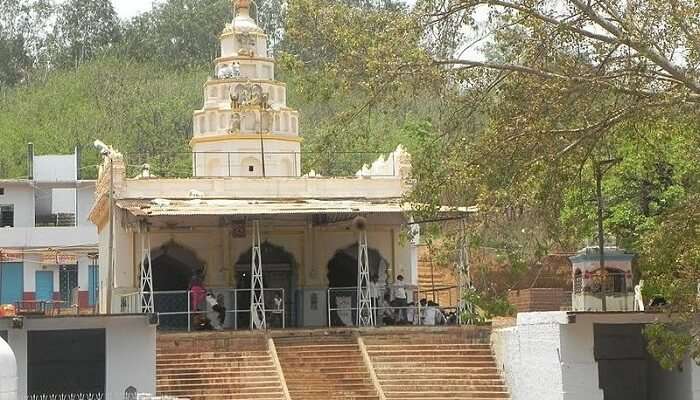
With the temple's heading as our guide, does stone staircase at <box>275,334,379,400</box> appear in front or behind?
in front

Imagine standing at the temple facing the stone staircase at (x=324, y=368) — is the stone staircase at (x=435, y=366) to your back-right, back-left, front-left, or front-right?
front-left

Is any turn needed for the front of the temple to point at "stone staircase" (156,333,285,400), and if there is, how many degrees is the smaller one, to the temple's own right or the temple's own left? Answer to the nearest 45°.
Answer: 0° — it already faces it

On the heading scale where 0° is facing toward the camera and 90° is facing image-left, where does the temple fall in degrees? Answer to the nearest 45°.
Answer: approximately 0°

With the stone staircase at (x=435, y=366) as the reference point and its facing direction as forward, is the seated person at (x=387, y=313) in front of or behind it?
behind

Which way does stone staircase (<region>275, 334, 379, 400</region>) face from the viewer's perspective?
toward the camera

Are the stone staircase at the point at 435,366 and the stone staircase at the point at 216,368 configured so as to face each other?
no

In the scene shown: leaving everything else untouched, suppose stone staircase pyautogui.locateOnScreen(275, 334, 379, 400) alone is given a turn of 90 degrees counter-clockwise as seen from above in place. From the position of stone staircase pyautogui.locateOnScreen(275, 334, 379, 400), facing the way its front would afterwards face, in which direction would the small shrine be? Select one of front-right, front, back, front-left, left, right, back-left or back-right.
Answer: front

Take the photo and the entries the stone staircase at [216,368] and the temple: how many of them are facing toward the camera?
2

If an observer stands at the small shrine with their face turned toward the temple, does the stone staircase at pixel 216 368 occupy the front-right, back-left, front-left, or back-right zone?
front-left

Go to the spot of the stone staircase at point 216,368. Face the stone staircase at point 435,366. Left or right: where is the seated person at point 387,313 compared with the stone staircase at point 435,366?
left

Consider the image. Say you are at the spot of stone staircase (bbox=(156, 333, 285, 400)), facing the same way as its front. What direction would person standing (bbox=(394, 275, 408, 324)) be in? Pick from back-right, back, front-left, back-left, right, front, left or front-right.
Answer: back-left

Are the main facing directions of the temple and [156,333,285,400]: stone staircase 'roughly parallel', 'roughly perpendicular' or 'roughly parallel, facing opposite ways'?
roughly parallel

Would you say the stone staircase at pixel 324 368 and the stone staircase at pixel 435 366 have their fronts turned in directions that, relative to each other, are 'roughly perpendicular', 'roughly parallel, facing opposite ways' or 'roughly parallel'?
roughly parallel

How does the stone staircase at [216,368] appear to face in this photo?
toward the camera

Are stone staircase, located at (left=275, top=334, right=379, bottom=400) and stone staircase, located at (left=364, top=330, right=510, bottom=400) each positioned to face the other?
no

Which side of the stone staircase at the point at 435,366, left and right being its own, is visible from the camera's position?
front

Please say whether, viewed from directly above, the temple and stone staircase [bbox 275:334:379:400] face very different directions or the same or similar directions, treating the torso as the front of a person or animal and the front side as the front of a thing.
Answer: same or similar directions

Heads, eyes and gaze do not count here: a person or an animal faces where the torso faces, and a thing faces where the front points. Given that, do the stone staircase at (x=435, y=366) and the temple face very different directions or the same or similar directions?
same or similar directions

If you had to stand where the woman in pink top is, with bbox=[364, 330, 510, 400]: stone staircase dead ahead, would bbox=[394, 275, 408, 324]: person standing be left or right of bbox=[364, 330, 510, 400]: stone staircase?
left

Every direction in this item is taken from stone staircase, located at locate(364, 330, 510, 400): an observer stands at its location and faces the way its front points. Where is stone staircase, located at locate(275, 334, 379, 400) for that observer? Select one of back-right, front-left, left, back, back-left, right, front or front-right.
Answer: right
